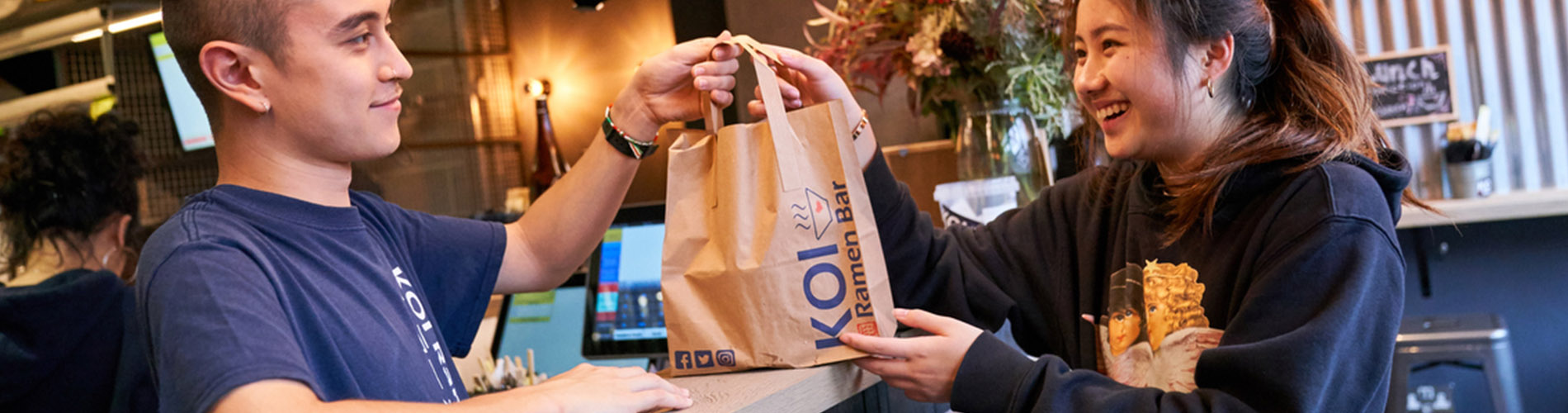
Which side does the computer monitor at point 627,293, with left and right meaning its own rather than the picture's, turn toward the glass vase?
left

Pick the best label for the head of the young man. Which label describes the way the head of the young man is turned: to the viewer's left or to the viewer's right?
to the viewer's right

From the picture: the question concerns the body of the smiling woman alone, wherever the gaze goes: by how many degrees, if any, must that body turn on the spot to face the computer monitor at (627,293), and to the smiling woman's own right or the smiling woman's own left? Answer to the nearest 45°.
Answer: approximately 90° to the smiling woman's own right

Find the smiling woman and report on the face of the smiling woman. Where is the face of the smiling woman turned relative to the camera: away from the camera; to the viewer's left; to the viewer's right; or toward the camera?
to the viewer's left

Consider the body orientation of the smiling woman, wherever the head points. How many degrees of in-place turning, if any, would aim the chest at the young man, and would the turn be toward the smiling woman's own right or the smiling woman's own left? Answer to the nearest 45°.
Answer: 0° — they already face them

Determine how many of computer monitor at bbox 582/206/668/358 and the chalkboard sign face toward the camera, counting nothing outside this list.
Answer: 2

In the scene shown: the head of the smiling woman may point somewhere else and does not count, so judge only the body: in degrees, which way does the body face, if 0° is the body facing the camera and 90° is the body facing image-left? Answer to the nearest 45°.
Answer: approximately 45°

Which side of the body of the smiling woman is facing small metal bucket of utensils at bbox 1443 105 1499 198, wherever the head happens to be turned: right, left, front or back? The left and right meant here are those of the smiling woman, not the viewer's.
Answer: back

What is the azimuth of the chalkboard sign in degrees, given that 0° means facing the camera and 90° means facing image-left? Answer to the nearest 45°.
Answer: approximately 0°

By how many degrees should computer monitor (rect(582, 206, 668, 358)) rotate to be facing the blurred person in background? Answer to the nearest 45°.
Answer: approximately 90° to its right
